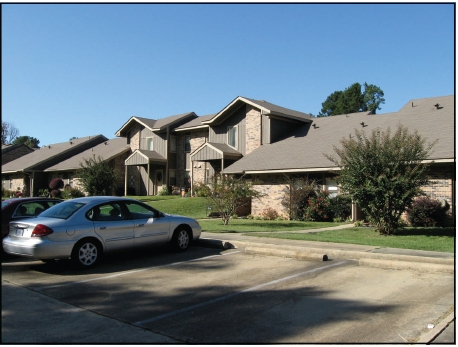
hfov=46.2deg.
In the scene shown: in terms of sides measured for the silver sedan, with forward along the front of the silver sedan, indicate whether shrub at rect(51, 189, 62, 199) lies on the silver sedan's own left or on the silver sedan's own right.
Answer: on the silver sedan's own left

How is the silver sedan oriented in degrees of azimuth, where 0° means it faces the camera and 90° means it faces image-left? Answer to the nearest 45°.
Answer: approximately 225°

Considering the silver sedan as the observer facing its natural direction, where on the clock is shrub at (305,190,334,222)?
The shrub is roughly at 12 o'clock from the silver sedan.

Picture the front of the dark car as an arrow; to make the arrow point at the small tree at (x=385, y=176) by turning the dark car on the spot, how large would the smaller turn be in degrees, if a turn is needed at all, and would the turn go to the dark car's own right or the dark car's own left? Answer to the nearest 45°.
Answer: approximately 45° to the dark car's own right

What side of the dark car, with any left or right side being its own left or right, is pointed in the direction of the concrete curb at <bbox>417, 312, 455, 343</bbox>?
right

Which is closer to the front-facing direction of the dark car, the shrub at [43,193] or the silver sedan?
the shrub

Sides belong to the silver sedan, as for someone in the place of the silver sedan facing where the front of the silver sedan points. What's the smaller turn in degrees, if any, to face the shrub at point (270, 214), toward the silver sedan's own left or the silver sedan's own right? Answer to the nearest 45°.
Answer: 0° — it already faces it

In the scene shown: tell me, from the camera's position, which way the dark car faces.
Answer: facing away from the viewer and to the right of the viewer

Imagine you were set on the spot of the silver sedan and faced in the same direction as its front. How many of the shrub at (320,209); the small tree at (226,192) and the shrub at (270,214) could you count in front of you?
3
